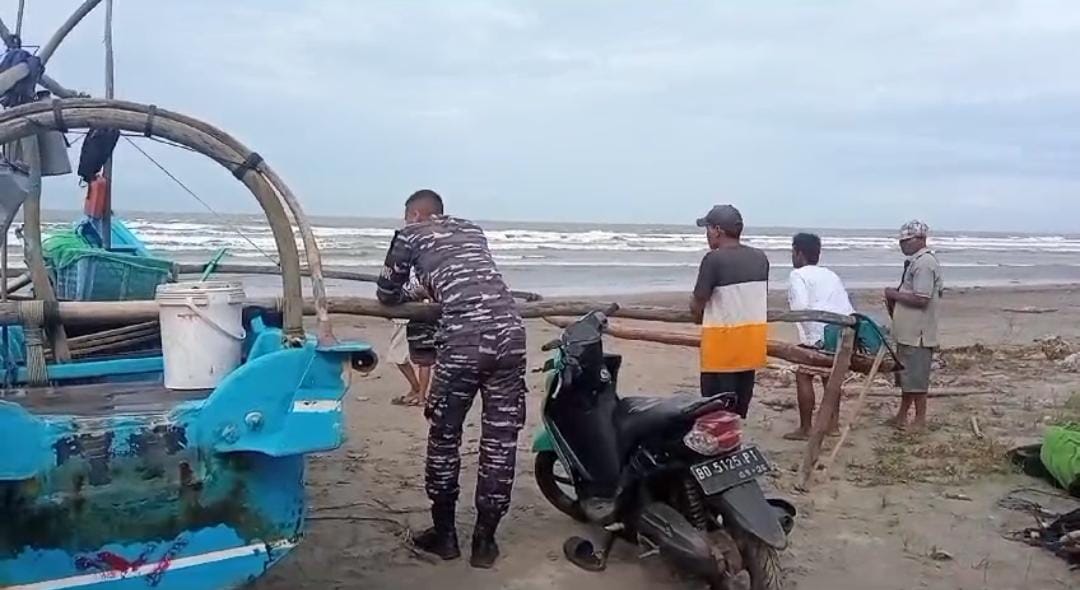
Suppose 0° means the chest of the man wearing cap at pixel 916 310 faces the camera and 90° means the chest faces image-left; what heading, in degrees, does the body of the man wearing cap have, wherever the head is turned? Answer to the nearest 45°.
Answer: approximately 90°

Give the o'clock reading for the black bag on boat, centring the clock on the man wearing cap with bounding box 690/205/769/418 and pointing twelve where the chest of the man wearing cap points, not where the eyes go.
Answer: The black bag on boat is roughly at 10 o'clock from the man wearing cap.

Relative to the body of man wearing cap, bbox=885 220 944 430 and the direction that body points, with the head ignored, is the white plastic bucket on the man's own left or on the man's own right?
on the man's own left

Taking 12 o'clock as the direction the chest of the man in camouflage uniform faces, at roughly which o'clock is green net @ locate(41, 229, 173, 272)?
The green net is roughly at 11 o'clock from the man in camouflage uniform.

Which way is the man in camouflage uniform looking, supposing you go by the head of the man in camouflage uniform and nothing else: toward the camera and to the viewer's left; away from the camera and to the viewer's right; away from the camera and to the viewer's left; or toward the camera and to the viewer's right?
away from the camera and to the viewer's left

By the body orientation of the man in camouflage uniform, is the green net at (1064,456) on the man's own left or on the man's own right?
on the man's own right

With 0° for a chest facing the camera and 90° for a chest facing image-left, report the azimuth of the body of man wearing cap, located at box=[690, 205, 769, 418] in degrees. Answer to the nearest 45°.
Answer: approximately 135°

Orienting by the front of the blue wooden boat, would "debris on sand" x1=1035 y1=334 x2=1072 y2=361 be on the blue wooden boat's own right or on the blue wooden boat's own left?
on the blue wooden boat's own right

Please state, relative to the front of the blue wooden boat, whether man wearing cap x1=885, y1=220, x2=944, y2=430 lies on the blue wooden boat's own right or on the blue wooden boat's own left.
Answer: on the blue wooden boat's own right

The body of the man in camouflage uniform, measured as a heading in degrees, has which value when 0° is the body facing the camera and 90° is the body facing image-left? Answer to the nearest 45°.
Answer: approximately 135°

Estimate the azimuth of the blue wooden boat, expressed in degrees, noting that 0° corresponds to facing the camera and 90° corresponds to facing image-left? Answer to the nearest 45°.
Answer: approximately 180°

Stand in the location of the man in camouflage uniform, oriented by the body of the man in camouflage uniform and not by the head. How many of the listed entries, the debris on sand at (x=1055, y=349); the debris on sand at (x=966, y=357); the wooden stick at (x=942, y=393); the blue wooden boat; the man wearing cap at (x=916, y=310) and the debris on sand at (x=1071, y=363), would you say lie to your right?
5

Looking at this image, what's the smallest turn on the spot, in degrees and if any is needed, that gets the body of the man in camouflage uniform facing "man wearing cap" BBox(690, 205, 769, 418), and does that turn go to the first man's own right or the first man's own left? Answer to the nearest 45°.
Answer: approximately 90° to the first man's own right

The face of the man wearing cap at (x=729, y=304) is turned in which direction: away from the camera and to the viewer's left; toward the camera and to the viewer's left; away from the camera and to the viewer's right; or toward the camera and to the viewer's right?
away from the camera and to the viewer's left
